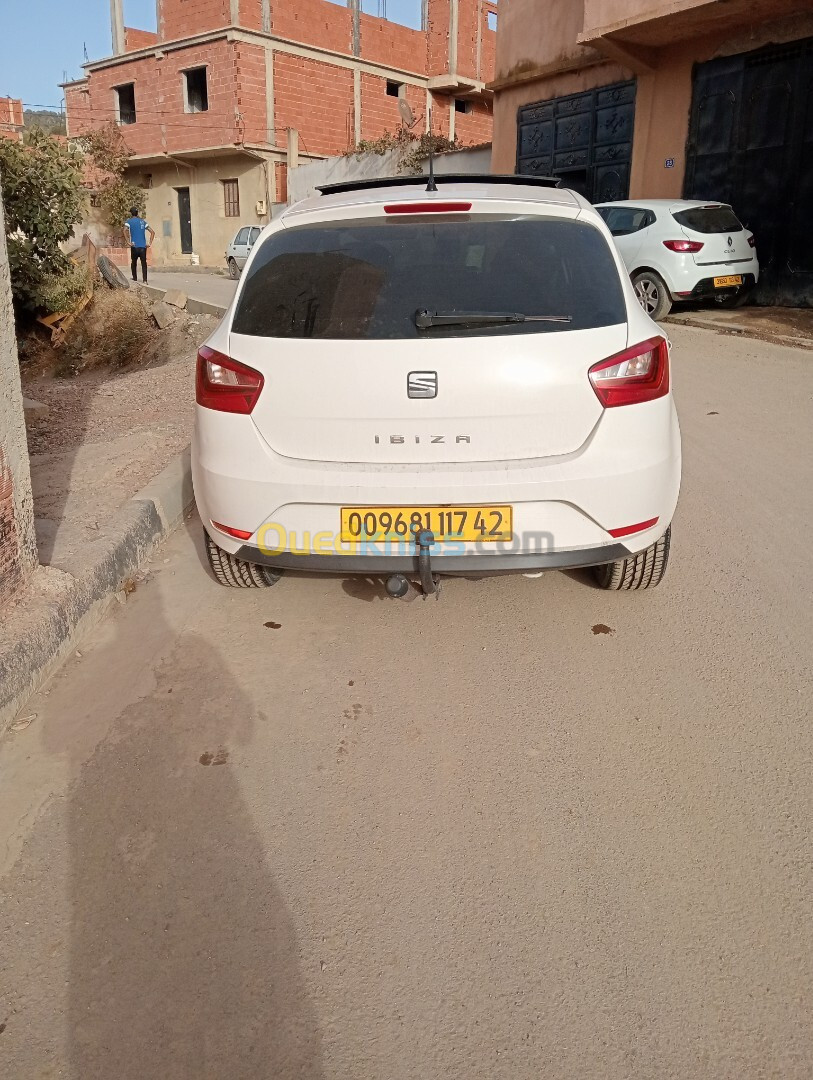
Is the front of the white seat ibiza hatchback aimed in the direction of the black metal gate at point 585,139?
yes

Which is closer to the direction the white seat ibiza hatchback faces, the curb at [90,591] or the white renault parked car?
the white renault parked car

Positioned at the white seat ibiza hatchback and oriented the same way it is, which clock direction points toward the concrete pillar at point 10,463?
The concrete pillar is roughly at 7 o'clock from the white seat ibiza hatchback.

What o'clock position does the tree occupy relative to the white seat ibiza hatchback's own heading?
The tree is roughly at 11 o'clock from the white seat ibiza hatchback.

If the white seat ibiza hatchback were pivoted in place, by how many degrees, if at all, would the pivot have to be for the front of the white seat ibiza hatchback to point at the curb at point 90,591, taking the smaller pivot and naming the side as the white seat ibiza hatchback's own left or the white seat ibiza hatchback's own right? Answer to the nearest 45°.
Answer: approximately 90° to the white seat ibiza hatchback's own left

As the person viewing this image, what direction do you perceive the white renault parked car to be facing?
facing away from the viewer and to the left of the viewer

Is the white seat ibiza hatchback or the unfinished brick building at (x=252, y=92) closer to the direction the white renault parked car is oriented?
the unfinished brick building

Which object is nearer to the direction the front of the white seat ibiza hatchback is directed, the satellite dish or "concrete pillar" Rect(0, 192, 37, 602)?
the satellite dish

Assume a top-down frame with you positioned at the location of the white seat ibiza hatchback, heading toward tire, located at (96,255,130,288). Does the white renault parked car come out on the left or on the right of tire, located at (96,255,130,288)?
right

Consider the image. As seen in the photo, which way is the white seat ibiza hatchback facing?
away from the camera

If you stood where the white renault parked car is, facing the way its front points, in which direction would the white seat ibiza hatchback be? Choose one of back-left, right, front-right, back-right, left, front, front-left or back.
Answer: back-left
